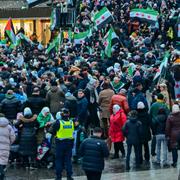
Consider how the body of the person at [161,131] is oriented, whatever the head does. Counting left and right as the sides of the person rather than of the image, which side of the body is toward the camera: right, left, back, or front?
back

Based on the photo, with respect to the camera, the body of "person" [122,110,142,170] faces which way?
away from the camera

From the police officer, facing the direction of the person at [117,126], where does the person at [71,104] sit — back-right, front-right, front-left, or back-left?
front-left

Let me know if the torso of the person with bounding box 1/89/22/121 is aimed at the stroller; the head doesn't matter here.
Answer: no

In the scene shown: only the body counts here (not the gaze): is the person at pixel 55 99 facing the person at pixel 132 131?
no

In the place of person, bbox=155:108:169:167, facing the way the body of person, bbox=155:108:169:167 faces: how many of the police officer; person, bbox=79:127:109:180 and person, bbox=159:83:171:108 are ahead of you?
1

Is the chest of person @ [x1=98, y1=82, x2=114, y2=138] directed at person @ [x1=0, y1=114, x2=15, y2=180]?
no

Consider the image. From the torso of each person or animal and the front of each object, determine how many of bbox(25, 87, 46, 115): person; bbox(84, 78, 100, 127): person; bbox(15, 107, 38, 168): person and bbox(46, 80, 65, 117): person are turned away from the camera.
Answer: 3

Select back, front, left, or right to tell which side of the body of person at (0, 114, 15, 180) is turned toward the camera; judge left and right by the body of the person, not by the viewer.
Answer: back

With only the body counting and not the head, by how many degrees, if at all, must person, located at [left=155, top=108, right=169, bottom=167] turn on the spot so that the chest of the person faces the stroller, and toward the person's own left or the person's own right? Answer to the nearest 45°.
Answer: approximately 90° to the person's own left
